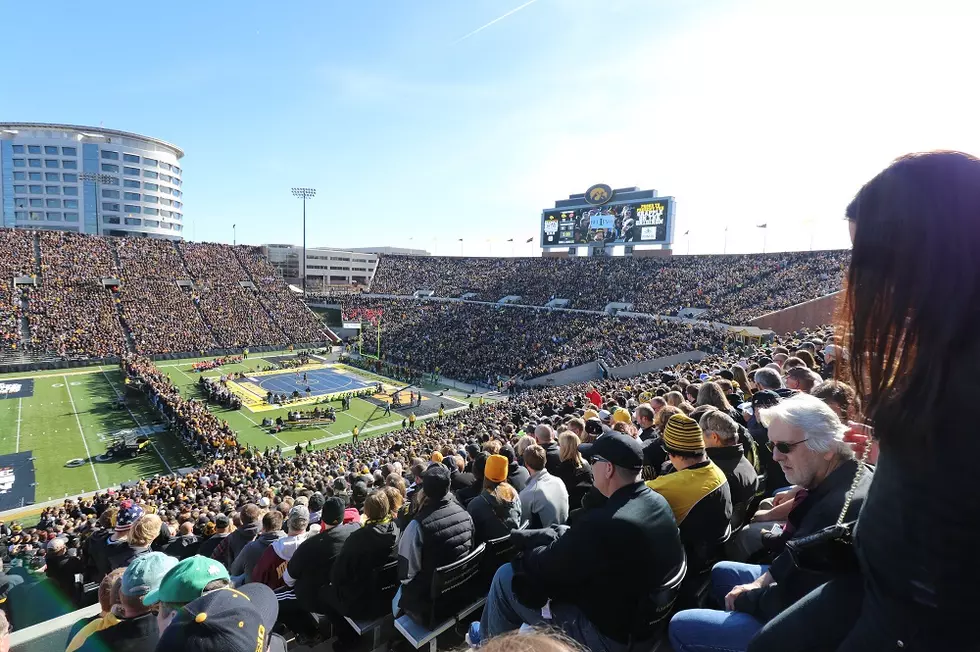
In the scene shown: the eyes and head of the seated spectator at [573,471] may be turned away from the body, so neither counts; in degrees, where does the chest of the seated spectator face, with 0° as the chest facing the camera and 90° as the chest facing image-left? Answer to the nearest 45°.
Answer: approximately 135°

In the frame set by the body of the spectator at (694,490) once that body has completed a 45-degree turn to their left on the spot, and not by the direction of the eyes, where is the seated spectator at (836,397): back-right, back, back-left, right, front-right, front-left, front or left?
back-right

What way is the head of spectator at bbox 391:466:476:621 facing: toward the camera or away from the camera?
away from the camera

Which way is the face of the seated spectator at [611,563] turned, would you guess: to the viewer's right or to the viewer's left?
to the viewer's left

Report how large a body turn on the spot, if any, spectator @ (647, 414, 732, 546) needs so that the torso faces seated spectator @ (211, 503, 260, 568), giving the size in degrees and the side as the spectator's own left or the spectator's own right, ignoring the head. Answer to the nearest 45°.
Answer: approximately 45° to the spectator's own left

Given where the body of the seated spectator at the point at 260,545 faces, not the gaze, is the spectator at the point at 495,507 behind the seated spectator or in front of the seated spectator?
behind

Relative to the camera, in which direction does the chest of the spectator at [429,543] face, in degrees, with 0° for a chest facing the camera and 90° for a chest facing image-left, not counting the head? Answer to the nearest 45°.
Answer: approximately 135°
